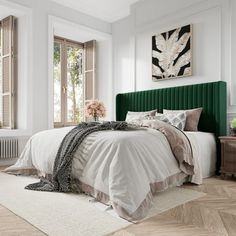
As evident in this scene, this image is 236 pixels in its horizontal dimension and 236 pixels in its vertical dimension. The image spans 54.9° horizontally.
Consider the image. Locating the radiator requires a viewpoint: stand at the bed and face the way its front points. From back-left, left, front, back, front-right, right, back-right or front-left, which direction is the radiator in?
right

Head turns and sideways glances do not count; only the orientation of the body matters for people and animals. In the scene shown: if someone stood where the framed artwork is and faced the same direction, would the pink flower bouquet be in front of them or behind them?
in front

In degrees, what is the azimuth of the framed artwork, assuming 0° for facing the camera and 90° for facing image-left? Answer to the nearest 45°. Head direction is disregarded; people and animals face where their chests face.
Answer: approximately 45°

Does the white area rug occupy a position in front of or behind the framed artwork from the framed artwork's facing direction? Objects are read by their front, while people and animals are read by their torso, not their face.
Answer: in front

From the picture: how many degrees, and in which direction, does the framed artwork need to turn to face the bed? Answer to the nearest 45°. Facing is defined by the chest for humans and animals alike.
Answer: approximately 45° to its left

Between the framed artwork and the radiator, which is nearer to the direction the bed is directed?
the radiator

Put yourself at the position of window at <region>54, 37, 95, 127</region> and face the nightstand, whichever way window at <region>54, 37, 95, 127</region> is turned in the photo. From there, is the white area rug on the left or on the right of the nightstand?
right

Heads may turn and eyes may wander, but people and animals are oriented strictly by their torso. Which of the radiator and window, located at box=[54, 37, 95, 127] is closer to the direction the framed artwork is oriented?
the radiator

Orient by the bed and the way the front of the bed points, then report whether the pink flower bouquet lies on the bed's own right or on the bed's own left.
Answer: on the bed's own right

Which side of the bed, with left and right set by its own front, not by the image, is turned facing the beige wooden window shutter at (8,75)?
right
